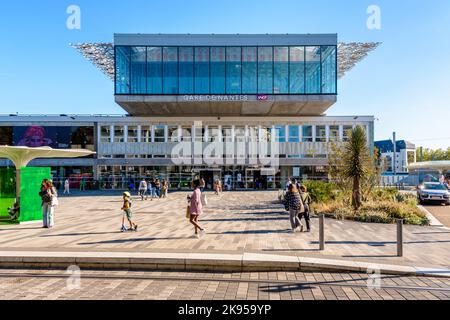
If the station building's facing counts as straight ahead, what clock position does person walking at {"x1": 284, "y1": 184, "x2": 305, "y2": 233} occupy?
The person walking is roughly at 12 o'clock from the station building.

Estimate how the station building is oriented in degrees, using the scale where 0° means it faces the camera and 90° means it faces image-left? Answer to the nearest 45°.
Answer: approximately 0°

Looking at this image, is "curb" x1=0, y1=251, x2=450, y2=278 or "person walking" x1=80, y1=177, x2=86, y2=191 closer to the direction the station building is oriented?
the curb

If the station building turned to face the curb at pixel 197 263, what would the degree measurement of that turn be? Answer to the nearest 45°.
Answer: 0° — it already faces it

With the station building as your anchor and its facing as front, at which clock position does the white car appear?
The white car is roughly at 11 o'clock from the station building.

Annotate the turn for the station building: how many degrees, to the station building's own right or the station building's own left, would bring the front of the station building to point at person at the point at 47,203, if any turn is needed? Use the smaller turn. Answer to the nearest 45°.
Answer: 0° — it already faces them
